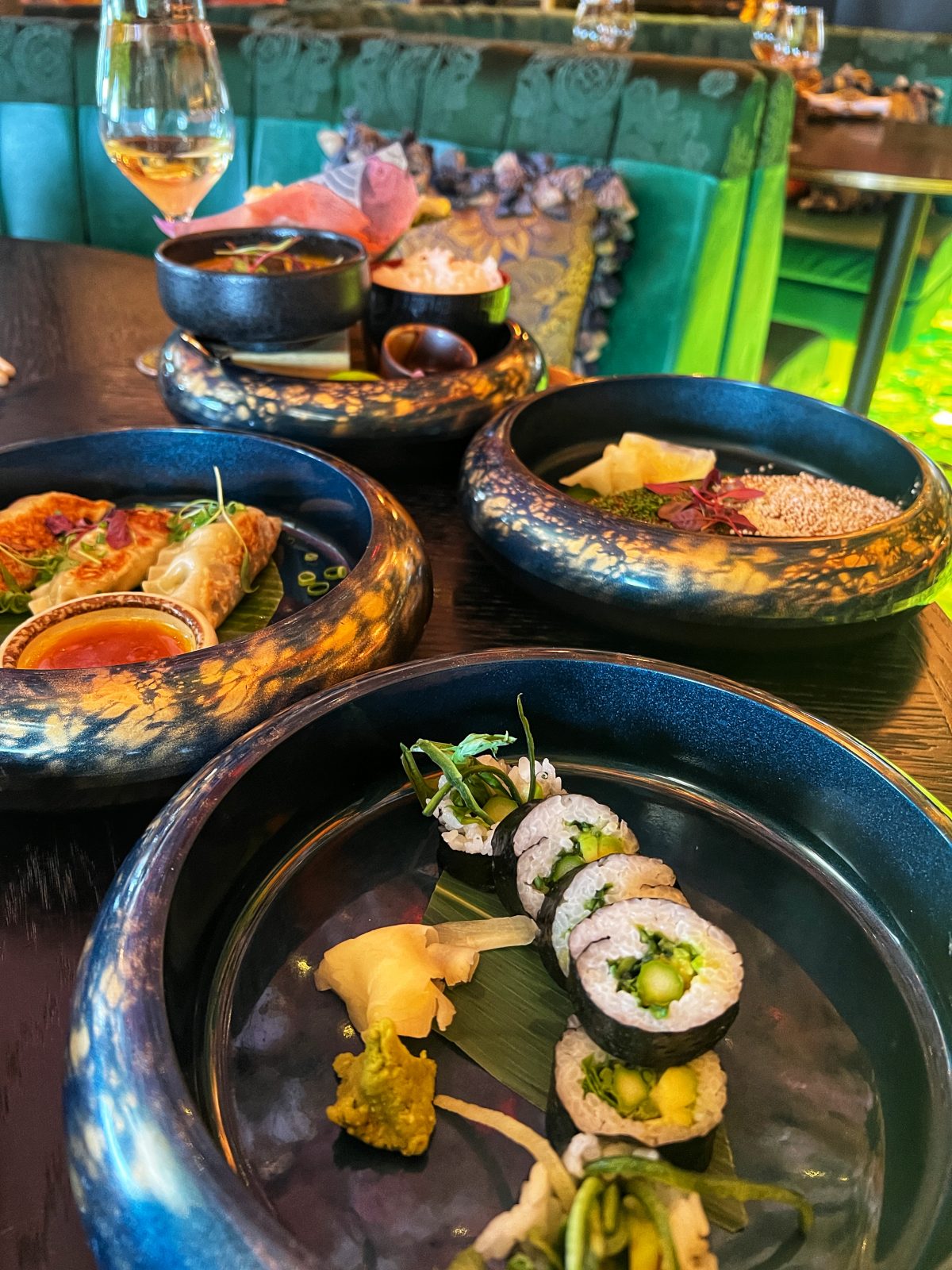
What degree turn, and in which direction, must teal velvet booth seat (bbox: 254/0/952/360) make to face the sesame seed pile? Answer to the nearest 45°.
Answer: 0° — it already faces it

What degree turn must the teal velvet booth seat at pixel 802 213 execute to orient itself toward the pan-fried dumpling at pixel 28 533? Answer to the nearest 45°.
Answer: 0° — it already faces it

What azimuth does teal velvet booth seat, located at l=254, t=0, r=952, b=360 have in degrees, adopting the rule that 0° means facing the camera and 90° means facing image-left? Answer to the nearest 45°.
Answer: approximately 0°

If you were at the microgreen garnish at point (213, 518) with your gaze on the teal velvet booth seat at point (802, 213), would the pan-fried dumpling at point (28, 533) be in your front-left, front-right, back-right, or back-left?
back-left

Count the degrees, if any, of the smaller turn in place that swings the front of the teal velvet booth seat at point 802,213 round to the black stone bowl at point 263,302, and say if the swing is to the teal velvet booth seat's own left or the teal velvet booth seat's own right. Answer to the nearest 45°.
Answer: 0° — it already faces it

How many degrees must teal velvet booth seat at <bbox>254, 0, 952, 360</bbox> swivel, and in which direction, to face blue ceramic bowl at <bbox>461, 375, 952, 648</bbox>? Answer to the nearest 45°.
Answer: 0° — it already faces it
